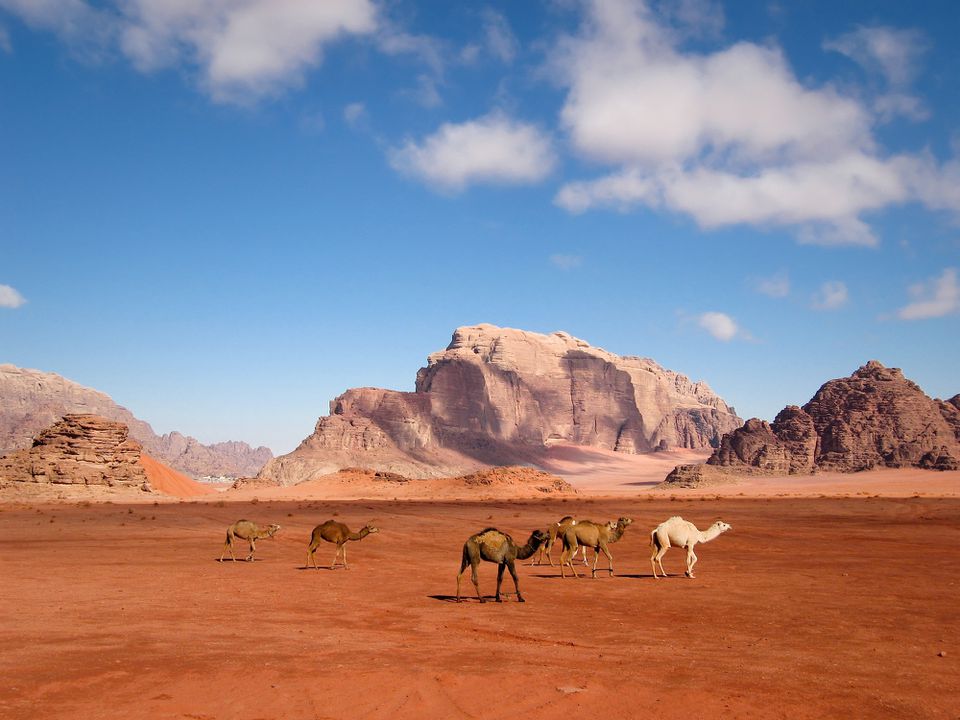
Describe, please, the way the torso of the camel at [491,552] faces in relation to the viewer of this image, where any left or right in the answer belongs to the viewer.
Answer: facing to the right of the viewer
